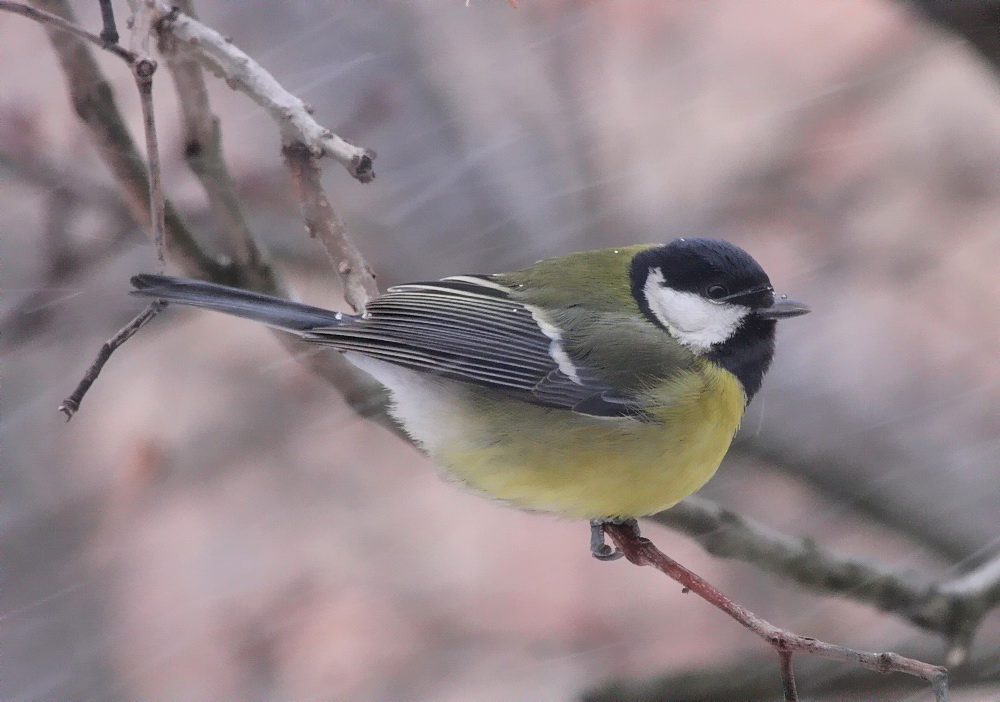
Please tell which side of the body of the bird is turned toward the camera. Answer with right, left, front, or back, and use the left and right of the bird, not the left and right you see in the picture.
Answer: right

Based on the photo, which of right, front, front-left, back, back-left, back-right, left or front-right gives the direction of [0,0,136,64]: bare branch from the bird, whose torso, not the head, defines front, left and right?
back-right
